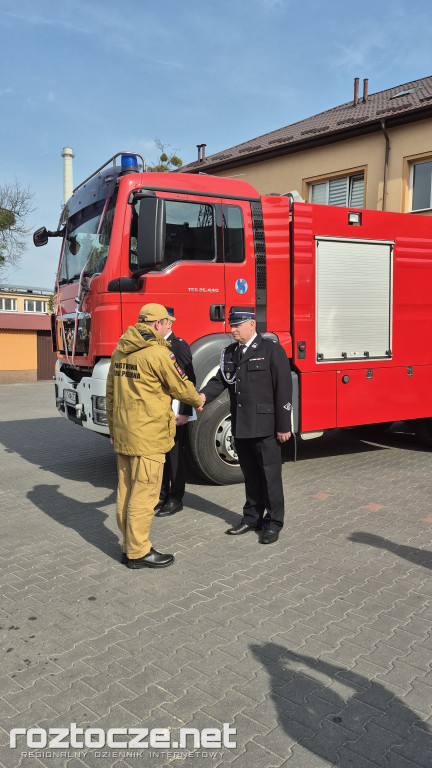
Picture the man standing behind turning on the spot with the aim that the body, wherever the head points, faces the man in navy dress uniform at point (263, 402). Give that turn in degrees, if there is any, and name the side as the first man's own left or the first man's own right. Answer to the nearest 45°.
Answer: approximately 90° to the first man's own left

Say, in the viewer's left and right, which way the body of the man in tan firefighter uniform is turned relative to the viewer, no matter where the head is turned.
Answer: facing away from the viewer and to the right of the viewer

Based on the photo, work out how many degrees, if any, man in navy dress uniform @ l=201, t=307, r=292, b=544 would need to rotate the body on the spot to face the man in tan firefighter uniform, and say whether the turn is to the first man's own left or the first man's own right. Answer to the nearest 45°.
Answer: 0° — they already face them

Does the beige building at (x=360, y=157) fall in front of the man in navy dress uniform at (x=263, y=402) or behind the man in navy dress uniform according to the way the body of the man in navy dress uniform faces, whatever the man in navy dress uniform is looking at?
behind

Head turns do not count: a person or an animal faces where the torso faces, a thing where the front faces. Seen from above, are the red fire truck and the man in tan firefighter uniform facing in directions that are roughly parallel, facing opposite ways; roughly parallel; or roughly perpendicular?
roughly parallel, facing opposite ways

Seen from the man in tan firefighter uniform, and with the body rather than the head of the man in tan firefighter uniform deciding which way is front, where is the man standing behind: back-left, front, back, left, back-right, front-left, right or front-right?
front-left

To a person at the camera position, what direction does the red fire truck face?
facing the viewer and to the left of the viewer

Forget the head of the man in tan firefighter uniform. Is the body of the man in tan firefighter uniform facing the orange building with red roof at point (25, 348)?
no

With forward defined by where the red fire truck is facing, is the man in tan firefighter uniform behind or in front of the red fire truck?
in front

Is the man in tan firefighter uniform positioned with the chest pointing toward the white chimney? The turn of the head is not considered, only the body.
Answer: no

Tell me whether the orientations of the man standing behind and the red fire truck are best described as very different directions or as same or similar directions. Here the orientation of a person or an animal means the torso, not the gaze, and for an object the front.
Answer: same or similar directions

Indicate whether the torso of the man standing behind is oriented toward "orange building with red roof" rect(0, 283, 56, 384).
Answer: no
